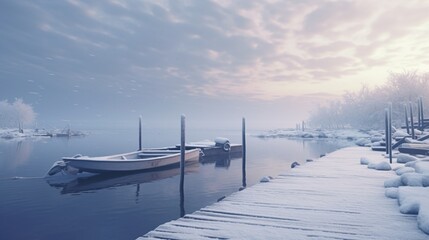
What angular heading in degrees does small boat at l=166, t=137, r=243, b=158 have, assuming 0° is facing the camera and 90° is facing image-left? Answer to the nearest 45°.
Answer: approximately 90°

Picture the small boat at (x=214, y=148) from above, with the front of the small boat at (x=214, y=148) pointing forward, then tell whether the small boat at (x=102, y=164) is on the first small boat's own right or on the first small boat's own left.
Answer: on the first small boat's own left

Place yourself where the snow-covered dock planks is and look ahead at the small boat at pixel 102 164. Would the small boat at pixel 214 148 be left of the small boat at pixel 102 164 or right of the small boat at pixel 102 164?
right
